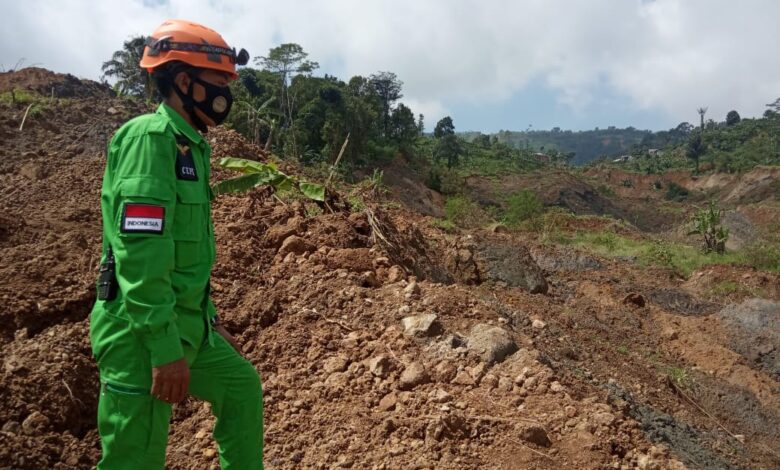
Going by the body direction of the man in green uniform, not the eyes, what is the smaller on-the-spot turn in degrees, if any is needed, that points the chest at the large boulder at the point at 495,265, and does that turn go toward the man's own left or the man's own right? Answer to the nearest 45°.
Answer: approximately 45° to the man's own left

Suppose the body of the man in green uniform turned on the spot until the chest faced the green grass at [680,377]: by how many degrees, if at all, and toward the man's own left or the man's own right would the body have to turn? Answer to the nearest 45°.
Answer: approximately 45° to the man's own left

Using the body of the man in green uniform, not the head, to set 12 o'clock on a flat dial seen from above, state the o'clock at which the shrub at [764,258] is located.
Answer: The shrub is roughly at 11 o'clock from the man in green uniform.

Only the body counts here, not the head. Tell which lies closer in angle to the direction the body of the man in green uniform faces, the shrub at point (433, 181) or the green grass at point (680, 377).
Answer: the green grass

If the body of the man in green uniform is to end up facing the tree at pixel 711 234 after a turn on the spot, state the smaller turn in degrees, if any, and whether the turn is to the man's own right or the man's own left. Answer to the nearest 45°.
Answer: approximately 45° to the man's own left

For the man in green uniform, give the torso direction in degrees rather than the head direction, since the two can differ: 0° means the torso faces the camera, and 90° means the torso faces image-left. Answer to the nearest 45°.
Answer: approximately 270°

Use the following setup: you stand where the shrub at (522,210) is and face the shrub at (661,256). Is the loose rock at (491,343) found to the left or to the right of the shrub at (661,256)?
right

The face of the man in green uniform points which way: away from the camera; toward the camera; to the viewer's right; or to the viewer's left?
to the viewer's right
